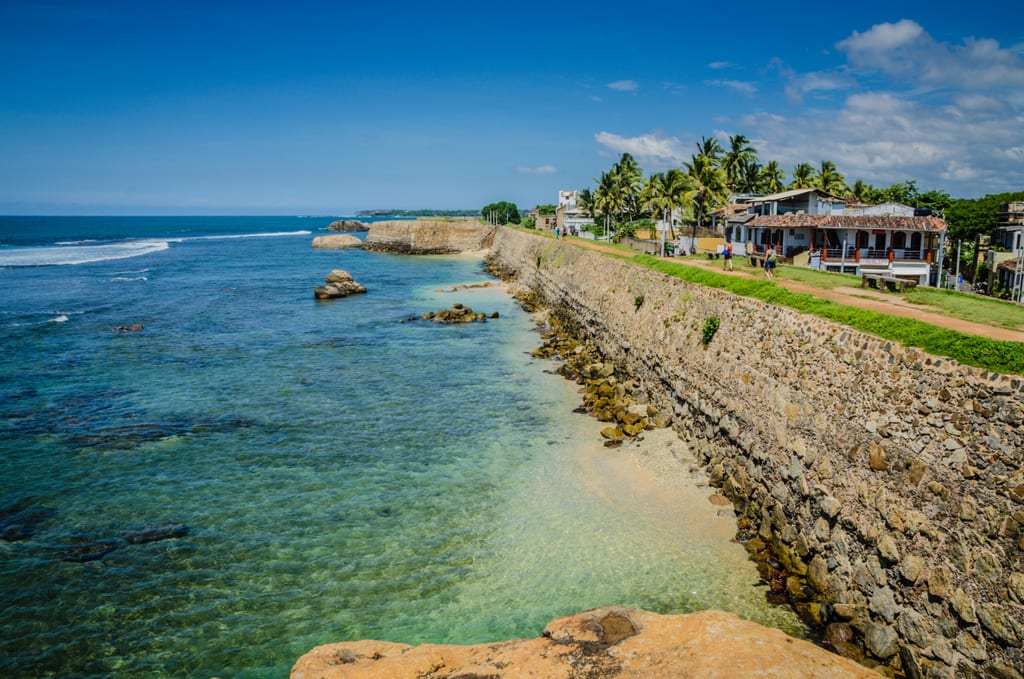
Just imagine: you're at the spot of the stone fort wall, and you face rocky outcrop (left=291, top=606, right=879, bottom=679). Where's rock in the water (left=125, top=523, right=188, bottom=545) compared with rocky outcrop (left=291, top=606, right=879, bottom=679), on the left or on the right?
right

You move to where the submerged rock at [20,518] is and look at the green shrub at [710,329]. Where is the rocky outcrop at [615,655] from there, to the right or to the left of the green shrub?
right

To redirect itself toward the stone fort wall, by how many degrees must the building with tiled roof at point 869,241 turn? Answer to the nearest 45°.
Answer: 0° — it already faces it

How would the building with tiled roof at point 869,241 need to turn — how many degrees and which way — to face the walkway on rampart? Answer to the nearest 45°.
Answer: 0° — it already faces it
